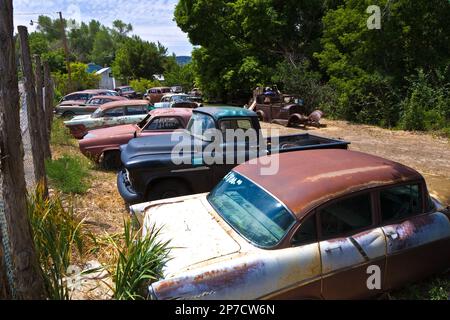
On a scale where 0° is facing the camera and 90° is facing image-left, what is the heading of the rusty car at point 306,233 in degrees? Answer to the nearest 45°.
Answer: approximately 45°

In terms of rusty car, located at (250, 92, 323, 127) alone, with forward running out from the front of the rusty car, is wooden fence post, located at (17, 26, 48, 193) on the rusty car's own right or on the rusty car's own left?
on the rusty car's own right

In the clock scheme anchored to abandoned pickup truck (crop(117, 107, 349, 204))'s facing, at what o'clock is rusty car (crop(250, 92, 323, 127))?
The rusty car is roughly at 5 o'clock from the abandoned pickup truck.

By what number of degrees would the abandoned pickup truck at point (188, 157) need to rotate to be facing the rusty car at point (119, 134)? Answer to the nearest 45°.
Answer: approximately 90° to its right

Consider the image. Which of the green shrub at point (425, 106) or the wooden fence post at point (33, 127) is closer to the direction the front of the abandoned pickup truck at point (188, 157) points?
the wooden fence post

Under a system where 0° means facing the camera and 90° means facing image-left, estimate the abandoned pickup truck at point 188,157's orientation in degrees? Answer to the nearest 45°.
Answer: approximately 45°
